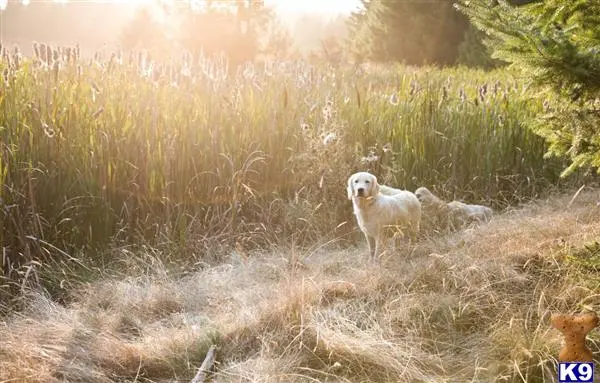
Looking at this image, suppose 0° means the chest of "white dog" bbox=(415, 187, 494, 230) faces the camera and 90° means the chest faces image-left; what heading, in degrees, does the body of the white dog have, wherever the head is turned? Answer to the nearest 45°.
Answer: approximately 90°

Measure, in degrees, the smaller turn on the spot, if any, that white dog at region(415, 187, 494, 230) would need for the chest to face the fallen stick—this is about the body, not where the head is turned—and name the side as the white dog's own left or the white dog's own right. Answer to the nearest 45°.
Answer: approximately 90° to the white dog's own left

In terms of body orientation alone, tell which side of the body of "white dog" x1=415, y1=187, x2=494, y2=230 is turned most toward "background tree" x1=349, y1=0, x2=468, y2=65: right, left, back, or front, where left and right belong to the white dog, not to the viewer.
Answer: right

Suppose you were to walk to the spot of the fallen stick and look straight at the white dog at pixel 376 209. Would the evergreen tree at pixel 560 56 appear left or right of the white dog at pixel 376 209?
right
